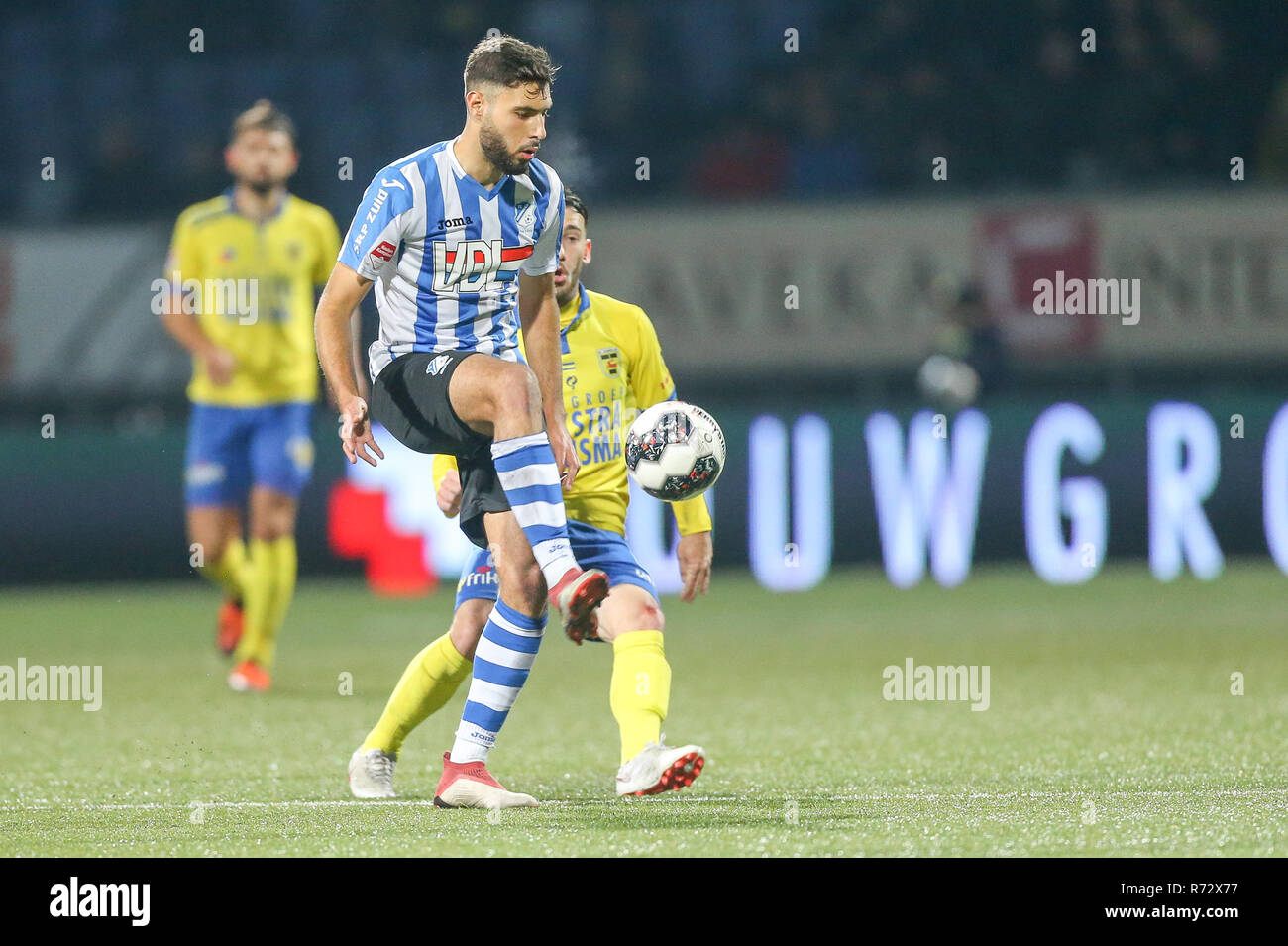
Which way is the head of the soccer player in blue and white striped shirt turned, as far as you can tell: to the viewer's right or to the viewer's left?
to the viewer's right

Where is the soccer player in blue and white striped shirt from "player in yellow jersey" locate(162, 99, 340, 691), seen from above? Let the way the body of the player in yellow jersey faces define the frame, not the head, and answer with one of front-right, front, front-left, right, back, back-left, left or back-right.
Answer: front

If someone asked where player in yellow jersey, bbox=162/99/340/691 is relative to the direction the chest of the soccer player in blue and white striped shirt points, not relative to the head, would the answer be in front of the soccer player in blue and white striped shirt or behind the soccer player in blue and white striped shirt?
behind

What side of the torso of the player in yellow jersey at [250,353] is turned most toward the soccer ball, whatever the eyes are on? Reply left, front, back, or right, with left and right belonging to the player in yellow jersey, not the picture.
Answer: front

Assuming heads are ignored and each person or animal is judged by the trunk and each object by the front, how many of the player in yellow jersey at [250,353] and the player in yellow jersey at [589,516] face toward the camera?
2

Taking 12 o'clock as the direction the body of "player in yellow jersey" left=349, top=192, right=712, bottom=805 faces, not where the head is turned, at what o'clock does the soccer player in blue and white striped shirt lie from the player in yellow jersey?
The soccer player in blue and white striped shirt is roughly at 1 o'clock from the player in yellow jersey.

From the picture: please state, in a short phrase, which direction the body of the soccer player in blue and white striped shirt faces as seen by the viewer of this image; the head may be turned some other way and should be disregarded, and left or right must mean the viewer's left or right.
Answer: facing the viewer and to the right of the viewer

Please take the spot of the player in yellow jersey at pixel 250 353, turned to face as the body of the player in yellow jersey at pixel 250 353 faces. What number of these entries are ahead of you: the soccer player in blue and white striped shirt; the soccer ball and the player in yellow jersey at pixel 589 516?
3

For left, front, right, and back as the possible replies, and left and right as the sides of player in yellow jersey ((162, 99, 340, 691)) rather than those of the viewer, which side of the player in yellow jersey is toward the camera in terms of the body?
front
